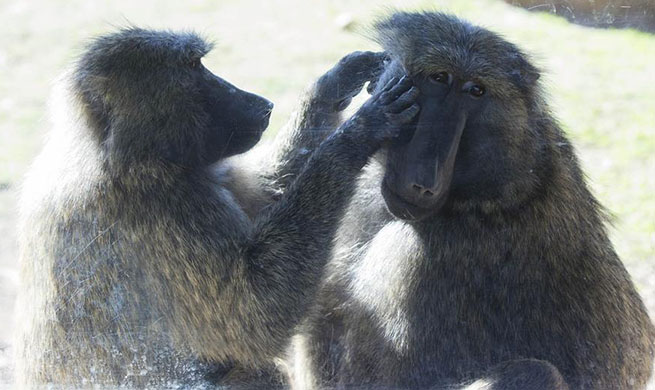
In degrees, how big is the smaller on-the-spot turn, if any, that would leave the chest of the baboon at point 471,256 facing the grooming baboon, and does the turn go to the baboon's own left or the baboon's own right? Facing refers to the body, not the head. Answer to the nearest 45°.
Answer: approximately 45° to the baboon's own right

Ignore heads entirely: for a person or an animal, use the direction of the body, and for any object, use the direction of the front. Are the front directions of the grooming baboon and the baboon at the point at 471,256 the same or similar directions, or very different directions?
very different directions

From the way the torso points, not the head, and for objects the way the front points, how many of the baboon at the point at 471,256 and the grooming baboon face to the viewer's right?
1

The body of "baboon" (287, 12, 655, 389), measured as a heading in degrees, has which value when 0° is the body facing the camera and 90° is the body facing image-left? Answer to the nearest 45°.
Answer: approximately 45°

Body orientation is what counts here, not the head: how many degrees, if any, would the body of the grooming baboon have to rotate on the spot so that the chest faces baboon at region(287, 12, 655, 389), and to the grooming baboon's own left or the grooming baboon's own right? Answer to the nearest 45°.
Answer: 0° — it already faces it

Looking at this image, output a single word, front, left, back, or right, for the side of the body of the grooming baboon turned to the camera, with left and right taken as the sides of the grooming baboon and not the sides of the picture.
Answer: right

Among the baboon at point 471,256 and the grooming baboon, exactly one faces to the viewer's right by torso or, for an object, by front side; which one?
the grooming baboon
